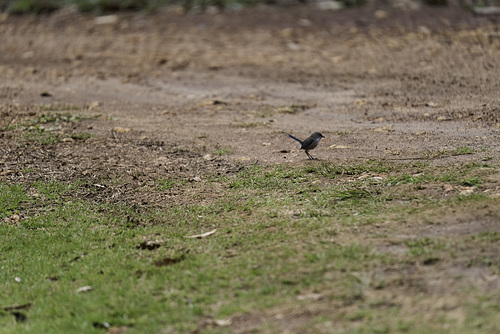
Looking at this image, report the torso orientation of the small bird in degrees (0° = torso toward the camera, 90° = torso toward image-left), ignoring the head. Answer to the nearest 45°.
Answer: approximately 270°

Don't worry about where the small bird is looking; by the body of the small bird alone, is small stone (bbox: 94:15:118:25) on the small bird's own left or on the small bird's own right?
on the small bird's own left

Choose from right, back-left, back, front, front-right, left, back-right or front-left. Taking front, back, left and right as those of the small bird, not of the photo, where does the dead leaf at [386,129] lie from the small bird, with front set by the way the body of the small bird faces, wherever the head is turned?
front-left

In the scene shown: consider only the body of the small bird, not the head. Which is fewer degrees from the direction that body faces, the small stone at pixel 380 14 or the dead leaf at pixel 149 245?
the small stone

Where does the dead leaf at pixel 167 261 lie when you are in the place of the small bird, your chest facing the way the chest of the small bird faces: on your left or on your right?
on your right

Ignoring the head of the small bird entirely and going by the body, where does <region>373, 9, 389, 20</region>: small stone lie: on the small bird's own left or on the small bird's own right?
on the small bird's own left

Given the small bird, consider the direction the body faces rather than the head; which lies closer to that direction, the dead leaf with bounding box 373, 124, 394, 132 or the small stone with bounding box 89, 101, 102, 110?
the dead leaf
